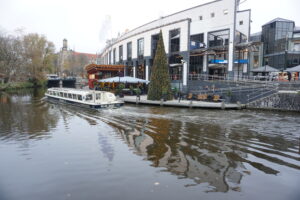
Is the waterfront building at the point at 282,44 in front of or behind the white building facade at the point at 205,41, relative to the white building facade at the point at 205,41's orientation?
behind

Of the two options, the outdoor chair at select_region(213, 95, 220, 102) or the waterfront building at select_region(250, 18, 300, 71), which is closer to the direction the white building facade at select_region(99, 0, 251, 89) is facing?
the outdoor chair

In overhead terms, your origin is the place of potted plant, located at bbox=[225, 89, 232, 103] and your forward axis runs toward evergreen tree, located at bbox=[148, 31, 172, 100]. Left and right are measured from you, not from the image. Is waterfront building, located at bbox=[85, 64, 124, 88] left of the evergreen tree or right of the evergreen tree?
right

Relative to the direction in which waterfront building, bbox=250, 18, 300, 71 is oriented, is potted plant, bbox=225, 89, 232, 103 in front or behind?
in front

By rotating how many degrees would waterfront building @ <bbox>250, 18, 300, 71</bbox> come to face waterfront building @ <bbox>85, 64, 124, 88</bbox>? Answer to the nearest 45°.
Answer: approximately 45° to its right

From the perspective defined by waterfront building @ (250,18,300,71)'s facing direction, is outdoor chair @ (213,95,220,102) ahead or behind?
ahead

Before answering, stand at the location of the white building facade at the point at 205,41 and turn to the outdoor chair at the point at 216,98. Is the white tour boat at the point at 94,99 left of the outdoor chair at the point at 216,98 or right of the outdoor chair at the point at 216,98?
right

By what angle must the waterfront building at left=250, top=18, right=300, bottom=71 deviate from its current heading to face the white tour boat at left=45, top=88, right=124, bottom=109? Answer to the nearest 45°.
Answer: approximately 45° to its right

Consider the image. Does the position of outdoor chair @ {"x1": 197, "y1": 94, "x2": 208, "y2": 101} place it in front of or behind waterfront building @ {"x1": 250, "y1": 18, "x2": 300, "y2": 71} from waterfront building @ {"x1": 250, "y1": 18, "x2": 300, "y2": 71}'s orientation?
in front

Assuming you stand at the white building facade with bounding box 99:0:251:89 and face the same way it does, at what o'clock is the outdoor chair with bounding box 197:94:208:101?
The outdoor chair is roughly at 11 o'clock from the white building facade.

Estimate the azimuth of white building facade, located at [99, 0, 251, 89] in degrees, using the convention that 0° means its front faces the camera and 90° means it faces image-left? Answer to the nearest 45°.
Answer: approximately 45°

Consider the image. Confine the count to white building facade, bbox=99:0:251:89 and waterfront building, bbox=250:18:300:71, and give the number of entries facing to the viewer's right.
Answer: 0

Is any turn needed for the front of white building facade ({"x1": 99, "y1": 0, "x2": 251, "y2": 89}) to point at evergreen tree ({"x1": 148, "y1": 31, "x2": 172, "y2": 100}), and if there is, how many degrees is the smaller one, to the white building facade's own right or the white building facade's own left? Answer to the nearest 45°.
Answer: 0° — it already faces it
